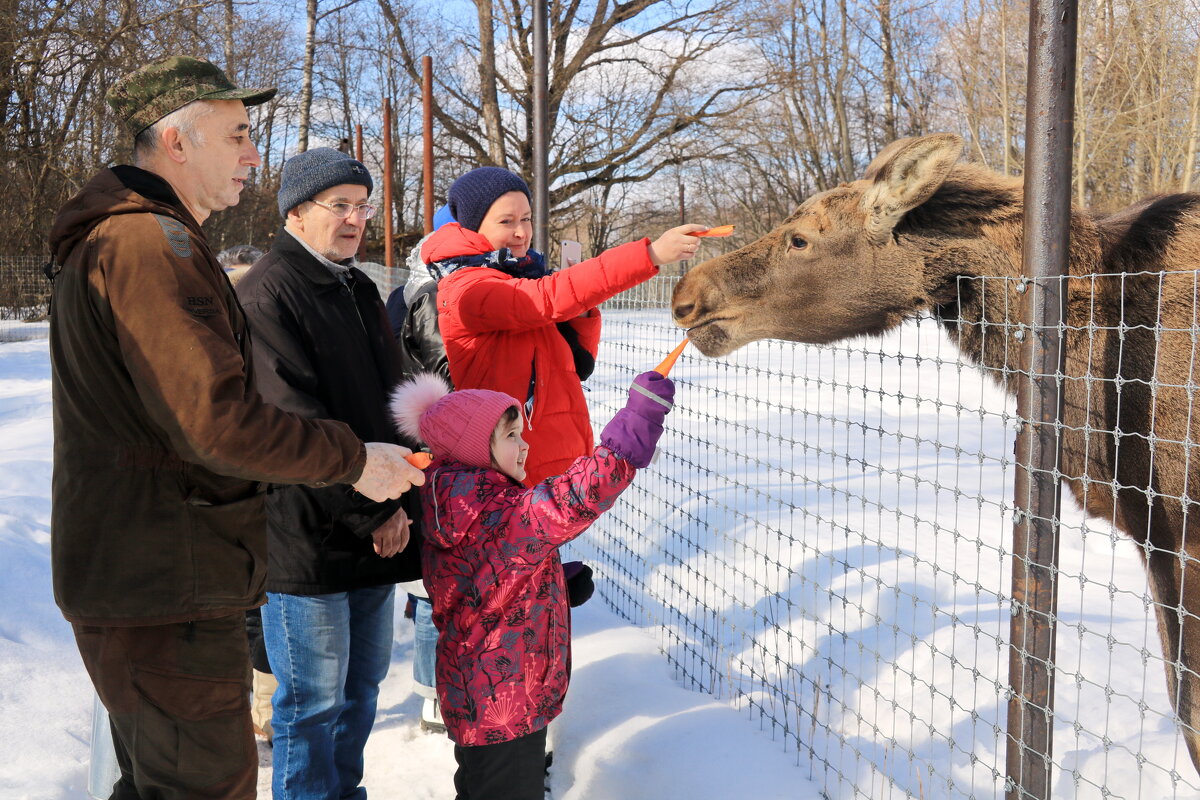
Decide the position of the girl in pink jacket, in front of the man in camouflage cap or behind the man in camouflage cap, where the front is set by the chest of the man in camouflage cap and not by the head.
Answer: in front

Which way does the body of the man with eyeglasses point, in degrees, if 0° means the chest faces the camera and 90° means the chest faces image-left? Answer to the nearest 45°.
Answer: approximately 315°

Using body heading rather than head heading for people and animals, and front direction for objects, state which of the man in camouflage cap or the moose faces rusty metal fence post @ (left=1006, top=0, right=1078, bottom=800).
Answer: the man in camouflage cap

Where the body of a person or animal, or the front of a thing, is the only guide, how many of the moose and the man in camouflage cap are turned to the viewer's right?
1

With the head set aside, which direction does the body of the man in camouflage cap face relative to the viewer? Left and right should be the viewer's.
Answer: facing to the right of the viewer

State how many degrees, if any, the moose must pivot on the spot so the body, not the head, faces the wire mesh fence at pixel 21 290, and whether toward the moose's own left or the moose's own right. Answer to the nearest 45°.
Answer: approximately 45° to the moose's own right

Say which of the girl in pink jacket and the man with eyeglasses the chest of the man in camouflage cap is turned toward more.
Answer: the girl in pink jacket

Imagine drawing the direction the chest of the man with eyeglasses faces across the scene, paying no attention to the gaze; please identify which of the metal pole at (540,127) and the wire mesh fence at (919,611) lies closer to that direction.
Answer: the wire mesh fence

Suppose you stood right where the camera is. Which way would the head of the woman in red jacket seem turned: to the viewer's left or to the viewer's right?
to the viewer's right

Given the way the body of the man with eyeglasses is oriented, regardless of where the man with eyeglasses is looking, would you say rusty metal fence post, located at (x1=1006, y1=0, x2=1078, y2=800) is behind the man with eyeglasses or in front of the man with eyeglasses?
in front

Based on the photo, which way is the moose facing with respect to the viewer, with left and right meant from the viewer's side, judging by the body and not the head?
facing to the left of the viewer

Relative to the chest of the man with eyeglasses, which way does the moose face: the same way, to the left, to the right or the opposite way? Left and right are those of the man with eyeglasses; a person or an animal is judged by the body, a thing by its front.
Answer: the opposite way
